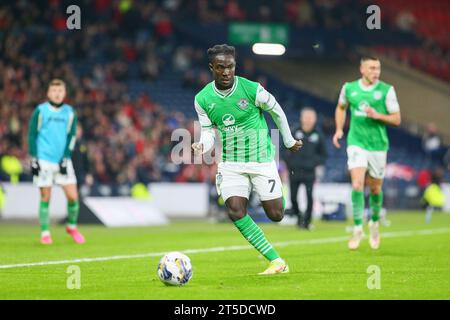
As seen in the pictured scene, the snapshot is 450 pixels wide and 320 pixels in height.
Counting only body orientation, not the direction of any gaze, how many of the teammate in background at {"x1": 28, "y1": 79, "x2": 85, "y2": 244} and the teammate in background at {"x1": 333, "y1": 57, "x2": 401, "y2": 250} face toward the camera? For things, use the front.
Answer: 2

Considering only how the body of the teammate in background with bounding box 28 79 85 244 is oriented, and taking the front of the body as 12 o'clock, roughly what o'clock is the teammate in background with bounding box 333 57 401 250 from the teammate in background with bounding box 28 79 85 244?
the teammate in background with bounding box 333 57 401 250 is roughly at 10 o'clock from the teammate in background with bounding box 28 79 85 244.

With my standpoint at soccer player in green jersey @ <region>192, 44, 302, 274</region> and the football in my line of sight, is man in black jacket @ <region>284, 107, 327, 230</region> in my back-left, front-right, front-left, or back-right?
back-right

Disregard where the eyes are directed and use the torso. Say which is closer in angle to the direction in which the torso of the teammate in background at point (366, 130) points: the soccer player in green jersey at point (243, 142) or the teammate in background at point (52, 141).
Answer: the soccer player in green jersey

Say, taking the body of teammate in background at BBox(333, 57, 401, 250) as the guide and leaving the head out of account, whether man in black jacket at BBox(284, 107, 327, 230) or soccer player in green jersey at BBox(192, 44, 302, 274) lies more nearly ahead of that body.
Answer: the soccer player in green jersey

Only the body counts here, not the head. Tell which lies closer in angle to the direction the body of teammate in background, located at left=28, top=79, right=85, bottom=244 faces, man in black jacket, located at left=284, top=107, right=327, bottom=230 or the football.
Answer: the football

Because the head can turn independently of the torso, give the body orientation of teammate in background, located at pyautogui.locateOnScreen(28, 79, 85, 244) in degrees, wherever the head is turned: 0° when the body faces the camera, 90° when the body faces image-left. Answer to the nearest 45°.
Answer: approximately 0°
